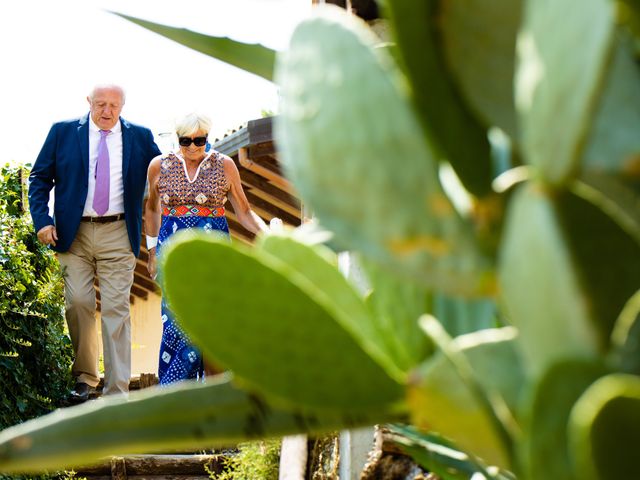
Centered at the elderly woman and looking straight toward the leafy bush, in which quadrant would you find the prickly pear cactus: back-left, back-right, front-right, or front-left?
back-left

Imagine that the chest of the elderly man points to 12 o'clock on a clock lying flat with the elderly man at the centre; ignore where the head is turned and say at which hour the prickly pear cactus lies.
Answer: The prickly pear cactus is roughly at 12 o'clock from the elderly man.

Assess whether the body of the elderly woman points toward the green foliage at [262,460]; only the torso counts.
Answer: yes

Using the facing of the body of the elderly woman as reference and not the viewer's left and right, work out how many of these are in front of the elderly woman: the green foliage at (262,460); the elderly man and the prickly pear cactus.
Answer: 2

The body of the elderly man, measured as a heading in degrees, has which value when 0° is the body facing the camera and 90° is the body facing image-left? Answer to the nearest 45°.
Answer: approximately 0°

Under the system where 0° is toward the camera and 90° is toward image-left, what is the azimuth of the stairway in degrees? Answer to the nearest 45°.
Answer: approximately 0°

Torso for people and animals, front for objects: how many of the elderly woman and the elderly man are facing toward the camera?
2

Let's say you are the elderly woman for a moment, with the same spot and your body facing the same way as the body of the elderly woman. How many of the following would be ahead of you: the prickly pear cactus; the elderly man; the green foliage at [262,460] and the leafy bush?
2
